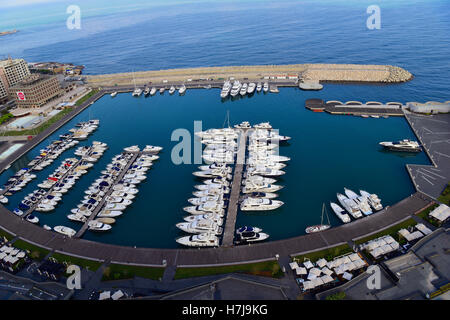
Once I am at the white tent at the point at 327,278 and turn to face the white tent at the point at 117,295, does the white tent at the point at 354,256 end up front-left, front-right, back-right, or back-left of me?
back-right

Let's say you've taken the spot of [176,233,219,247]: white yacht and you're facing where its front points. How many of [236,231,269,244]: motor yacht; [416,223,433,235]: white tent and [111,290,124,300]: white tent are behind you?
2

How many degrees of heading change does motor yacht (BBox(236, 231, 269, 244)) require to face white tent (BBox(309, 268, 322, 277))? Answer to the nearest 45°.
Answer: approximately 45° to its right

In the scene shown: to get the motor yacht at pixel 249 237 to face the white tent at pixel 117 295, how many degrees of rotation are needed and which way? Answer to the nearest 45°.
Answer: approximately 135° to its right

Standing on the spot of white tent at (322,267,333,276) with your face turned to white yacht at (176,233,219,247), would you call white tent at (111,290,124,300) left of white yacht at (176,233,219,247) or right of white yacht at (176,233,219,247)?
left

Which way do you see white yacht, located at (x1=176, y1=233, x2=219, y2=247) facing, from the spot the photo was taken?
facing to the left of the viewer

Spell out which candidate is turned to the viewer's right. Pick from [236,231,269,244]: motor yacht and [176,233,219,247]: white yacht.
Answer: the motor yacht

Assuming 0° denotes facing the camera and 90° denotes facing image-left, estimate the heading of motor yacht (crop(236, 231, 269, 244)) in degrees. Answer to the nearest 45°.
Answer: approximately 270°

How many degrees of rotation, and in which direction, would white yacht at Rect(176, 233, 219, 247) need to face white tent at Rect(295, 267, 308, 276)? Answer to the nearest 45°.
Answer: approximately 135° to its left

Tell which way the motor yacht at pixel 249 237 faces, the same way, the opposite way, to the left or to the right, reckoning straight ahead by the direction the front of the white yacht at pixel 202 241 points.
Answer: the opposite way

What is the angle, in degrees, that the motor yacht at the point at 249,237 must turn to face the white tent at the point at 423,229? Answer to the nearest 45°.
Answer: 0° — it already faces it

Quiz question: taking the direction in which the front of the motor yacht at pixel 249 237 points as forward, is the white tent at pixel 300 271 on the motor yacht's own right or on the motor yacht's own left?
on the motor yacht's own right

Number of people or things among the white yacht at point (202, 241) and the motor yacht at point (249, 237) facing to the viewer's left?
1

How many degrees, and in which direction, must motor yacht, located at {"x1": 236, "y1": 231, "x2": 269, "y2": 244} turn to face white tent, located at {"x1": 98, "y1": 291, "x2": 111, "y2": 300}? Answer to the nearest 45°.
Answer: approximately 135° to its right
